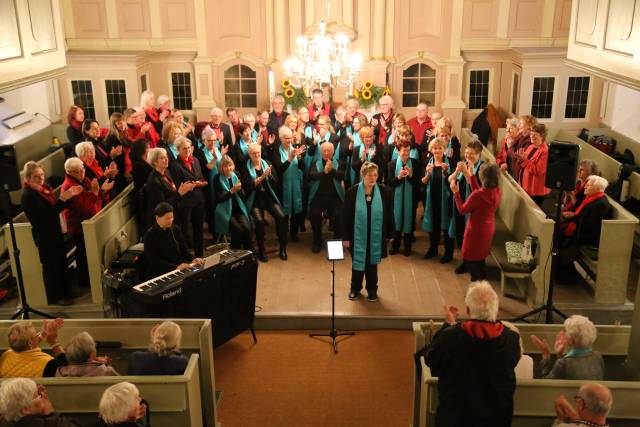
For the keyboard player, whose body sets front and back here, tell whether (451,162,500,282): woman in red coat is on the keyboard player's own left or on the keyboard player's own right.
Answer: on the keyboard player's own left

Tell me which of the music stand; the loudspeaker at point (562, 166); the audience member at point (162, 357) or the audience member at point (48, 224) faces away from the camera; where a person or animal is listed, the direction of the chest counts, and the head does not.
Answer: the audience member at point (162, 357)

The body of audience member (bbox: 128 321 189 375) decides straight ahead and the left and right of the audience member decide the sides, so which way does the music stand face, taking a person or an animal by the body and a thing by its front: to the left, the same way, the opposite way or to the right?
the opposite way

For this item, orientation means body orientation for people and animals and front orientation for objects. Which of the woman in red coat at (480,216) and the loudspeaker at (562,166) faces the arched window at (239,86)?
the woman in red coat

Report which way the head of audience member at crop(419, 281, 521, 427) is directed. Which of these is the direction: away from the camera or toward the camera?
away from the camera

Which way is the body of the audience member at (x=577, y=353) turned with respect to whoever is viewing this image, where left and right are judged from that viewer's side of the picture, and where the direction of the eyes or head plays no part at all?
facing away from the viewer and to the left of the viewer

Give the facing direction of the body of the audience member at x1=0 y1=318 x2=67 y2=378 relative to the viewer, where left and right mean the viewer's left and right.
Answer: facing away from the viewer and to the right of the viewer

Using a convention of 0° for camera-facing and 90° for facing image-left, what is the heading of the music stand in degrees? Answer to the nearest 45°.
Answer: approximately 0°

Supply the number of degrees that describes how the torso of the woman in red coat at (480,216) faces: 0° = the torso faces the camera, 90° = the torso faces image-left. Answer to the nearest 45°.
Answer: approximately 135°

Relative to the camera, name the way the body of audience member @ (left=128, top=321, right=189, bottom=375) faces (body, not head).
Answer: away from the camera

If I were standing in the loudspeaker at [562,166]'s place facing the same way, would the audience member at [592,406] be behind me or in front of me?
in front

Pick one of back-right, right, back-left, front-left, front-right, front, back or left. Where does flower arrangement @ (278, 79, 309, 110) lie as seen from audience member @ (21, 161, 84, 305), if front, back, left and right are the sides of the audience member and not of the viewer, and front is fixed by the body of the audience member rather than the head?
front-left

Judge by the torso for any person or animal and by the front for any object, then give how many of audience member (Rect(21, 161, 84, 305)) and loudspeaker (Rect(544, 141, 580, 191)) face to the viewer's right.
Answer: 1

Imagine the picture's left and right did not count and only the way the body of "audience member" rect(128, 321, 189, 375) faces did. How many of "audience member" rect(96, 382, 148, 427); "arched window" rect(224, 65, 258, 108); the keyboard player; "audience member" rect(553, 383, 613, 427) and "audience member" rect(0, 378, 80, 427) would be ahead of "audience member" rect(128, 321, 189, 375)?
2

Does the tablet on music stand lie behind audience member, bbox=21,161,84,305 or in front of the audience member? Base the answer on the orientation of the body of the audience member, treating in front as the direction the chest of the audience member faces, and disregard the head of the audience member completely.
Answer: in front

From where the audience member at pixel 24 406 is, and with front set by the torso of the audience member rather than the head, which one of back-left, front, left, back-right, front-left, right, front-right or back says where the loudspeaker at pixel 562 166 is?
front-right

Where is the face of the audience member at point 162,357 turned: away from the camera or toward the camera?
away from the camera

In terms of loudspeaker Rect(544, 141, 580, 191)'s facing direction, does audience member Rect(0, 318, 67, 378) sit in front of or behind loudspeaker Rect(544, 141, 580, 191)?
in front
